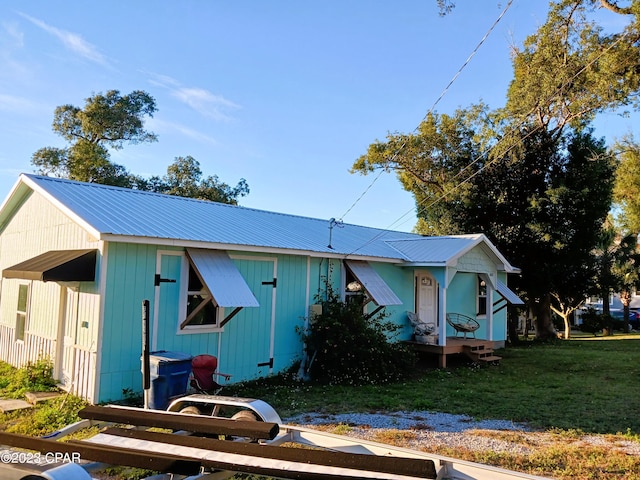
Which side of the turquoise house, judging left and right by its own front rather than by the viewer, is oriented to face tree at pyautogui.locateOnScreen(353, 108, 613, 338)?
left

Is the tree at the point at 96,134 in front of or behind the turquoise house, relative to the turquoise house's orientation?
behind

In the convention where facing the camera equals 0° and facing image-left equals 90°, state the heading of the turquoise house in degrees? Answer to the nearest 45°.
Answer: approximately 315°

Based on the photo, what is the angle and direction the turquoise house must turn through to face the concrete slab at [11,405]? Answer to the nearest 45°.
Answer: approximately 90° to its right

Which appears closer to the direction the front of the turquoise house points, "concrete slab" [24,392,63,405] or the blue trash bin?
the blue trash bin

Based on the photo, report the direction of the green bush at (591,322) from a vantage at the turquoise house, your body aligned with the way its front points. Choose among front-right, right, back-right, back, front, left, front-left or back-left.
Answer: left

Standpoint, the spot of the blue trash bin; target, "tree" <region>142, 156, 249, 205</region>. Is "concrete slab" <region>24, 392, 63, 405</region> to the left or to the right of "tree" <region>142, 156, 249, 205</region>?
left

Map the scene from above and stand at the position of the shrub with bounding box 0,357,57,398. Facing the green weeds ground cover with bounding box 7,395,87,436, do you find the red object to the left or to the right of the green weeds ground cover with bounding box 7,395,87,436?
left

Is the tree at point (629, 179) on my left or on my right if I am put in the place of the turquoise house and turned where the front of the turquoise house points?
on my left

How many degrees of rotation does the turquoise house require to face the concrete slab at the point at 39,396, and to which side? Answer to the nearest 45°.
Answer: approximately 90° to its right

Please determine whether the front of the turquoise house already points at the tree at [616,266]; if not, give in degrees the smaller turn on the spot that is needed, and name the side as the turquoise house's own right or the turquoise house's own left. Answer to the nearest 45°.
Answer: approximately 90° to the turquoise house's own left
